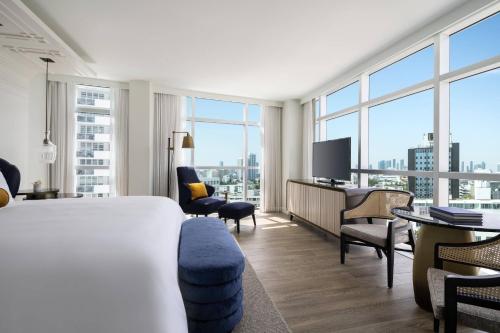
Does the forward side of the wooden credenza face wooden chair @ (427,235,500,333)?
no

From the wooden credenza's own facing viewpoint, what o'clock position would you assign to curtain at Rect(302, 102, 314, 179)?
The curtain is roughly at 4 o'clock from the wooden credenza.

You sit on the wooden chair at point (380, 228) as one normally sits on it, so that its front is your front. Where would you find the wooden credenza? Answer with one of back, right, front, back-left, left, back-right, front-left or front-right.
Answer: right

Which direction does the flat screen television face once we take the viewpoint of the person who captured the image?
facing the viewer and to the left of the viewer

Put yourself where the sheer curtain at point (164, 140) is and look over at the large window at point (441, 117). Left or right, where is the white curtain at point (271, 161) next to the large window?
left

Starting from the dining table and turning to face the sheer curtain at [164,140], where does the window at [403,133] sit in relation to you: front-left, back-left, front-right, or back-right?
front-right

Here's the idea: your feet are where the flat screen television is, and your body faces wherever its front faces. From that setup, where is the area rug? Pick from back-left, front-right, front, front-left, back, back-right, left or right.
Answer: front-left

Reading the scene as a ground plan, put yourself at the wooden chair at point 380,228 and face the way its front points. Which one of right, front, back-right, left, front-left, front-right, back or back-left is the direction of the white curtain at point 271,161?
right

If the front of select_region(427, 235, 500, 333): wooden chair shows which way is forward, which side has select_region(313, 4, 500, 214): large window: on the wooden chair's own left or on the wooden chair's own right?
on the wooden chair's own right

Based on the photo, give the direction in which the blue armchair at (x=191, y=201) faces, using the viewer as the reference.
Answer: facing the viewer and to the right of the viewer

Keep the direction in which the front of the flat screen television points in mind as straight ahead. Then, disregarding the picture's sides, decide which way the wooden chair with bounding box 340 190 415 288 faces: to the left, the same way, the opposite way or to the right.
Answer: the same way

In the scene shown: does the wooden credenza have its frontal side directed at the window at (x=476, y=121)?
no

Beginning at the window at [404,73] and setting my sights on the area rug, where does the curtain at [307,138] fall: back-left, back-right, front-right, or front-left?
back-right

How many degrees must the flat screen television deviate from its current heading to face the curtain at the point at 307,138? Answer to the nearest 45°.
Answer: approximately 135° to its right

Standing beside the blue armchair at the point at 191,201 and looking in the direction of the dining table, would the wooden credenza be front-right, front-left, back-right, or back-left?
front-left

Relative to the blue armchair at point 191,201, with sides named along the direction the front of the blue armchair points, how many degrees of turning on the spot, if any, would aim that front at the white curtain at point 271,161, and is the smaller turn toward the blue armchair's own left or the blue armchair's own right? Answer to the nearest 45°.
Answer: approximately 90° to the blue armchair's own left
